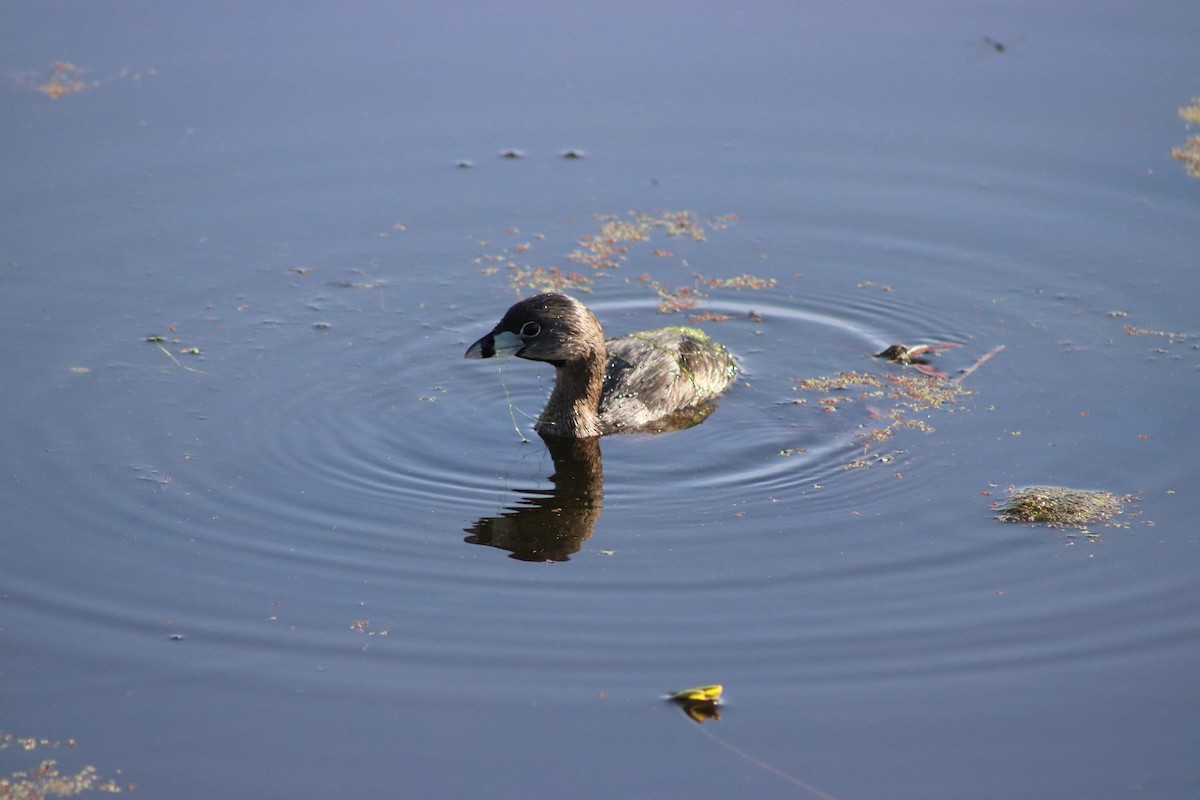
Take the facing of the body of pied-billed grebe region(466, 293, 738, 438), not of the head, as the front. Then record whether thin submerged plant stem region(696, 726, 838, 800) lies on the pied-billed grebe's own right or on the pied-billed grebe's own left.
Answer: on the pied-billed grebe's own left

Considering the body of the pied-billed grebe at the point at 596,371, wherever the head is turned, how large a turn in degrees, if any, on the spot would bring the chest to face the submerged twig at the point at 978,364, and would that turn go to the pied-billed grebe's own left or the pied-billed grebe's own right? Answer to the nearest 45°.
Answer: approximately 135° to the pied-billed grebe's own left

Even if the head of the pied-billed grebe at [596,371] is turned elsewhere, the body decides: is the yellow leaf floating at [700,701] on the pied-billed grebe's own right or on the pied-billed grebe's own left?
on the pied-billed grebe's own left

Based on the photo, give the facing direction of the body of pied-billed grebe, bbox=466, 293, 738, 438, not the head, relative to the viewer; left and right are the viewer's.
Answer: facing the viewer and to the left of the viewer

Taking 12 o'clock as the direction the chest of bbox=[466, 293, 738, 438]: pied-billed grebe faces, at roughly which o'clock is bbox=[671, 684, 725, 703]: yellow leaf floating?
The yellow leaf floating is roughly at 10 o'clock from the pied-billed grebe.

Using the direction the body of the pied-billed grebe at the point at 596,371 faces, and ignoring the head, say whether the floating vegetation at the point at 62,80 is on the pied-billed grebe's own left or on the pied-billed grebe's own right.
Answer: on the pied-billed grebe's own right

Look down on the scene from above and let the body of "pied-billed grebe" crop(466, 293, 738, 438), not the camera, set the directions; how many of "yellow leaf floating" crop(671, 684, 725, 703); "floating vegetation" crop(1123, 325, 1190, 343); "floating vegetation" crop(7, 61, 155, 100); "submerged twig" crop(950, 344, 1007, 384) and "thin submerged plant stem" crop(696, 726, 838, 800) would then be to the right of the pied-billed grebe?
1

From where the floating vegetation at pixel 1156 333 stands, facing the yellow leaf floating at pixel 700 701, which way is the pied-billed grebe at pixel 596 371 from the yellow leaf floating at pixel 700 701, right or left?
right

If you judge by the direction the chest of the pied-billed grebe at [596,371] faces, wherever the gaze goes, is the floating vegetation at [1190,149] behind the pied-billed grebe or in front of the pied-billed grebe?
behind

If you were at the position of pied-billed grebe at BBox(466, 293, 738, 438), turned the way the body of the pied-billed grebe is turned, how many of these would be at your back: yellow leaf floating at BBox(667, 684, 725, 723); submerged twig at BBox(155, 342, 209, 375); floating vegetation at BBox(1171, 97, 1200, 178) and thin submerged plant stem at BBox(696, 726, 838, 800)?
1

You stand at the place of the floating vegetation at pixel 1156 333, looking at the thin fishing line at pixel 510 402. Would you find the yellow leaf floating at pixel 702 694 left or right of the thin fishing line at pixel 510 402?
left
